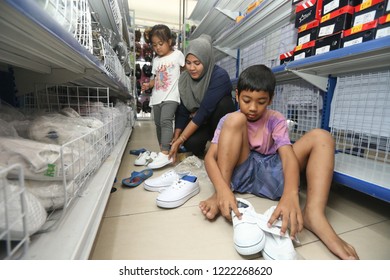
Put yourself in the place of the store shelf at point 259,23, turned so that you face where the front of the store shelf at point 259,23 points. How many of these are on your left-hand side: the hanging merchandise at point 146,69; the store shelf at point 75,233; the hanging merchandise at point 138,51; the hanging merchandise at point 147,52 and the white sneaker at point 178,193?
2

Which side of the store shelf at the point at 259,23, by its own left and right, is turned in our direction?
left

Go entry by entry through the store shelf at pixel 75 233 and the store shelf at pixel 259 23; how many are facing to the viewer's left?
1

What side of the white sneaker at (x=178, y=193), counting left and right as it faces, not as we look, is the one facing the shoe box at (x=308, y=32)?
back

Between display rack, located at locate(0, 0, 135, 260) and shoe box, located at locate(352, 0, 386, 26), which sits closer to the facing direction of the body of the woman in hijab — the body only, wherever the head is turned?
the display rack

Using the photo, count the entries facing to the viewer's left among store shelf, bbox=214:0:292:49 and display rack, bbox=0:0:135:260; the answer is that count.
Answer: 1

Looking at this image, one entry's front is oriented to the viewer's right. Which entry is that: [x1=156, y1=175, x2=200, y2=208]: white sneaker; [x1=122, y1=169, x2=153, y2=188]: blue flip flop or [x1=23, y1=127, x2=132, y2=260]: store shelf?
the store shelf

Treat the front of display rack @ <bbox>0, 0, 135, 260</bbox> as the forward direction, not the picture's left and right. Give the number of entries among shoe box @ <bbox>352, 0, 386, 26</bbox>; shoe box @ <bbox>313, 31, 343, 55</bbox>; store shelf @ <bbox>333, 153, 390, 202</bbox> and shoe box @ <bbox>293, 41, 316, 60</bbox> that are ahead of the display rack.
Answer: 4

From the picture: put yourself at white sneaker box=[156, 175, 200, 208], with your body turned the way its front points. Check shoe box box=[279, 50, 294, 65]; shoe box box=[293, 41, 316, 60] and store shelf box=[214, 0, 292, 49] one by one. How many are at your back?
3

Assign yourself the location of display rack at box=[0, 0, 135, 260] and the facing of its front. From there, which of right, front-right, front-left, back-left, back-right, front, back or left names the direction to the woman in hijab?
front-left

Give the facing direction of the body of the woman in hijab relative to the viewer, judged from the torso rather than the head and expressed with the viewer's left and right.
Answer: facing the viewer and to the left of the viewer

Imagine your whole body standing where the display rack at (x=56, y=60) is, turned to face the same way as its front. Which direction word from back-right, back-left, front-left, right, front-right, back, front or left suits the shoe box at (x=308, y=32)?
front

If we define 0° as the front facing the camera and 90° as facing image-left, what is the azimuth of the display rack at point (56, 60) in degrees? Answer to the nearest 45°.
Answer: approximately 270°

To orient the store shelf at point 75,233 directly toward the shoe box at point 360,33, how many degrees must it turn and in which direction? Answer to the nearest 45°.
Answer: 0° — it already faces it
